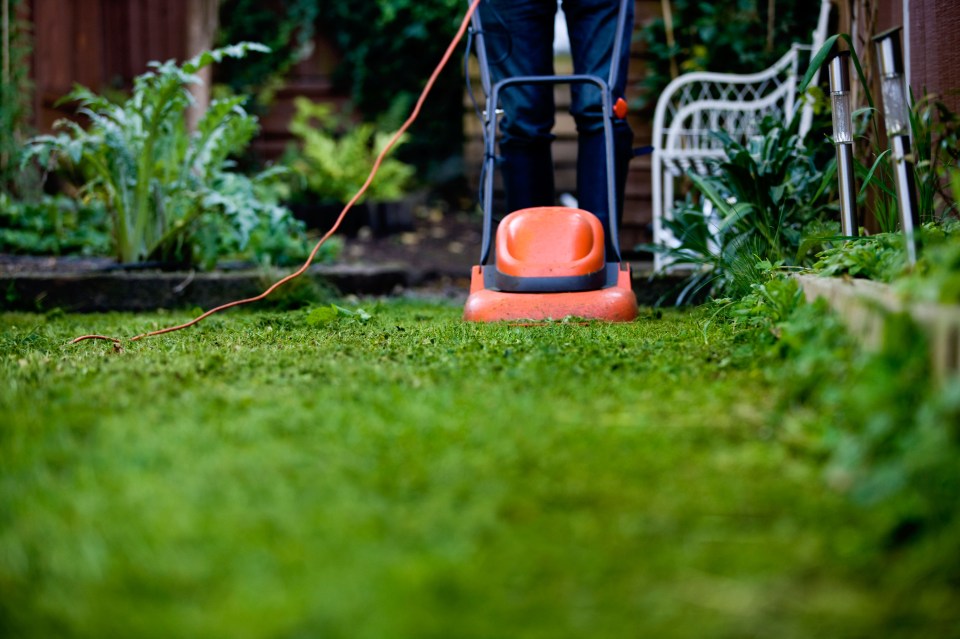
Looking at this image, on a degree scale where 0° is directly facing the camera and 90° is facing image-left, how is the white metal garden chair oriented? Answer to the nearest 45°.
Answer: approximately 90°

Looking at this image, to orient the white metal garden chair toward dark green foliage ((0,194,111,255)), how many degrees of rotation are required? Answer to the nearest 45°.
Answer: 0° — it already faces it

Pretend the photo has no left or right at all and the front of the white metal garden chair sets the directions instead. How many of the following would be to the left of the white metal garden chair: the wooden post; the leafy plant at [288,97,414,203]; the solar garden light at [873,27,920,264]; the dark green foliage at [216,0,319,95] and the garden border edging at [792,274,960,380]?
2

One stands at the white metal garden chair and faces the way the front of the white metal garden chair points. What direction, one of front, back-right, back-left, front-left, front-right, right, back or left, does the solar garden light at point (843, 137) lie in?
left

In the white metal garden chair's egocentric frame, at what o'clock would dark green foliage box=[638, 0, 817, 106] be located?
The dark green foliage is roughly at 3 o'clock from the white metal garden chair.

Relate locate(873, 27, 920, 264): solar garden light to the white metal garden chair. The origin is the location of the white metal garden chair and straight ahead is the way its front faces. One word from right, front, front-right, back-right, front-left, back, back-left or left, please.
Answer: left

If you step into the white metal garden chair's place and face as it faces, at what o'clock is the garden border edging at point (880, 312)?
The garden border edging is roughly at 9 o'clock from the white metal garden chair.

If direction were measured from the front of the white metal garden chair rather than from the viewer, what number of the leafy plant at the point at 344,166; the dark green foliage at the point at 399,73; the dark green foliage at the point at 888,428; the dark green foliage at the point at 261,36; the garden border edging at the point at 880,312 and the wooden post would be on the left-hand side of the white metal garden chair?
2
